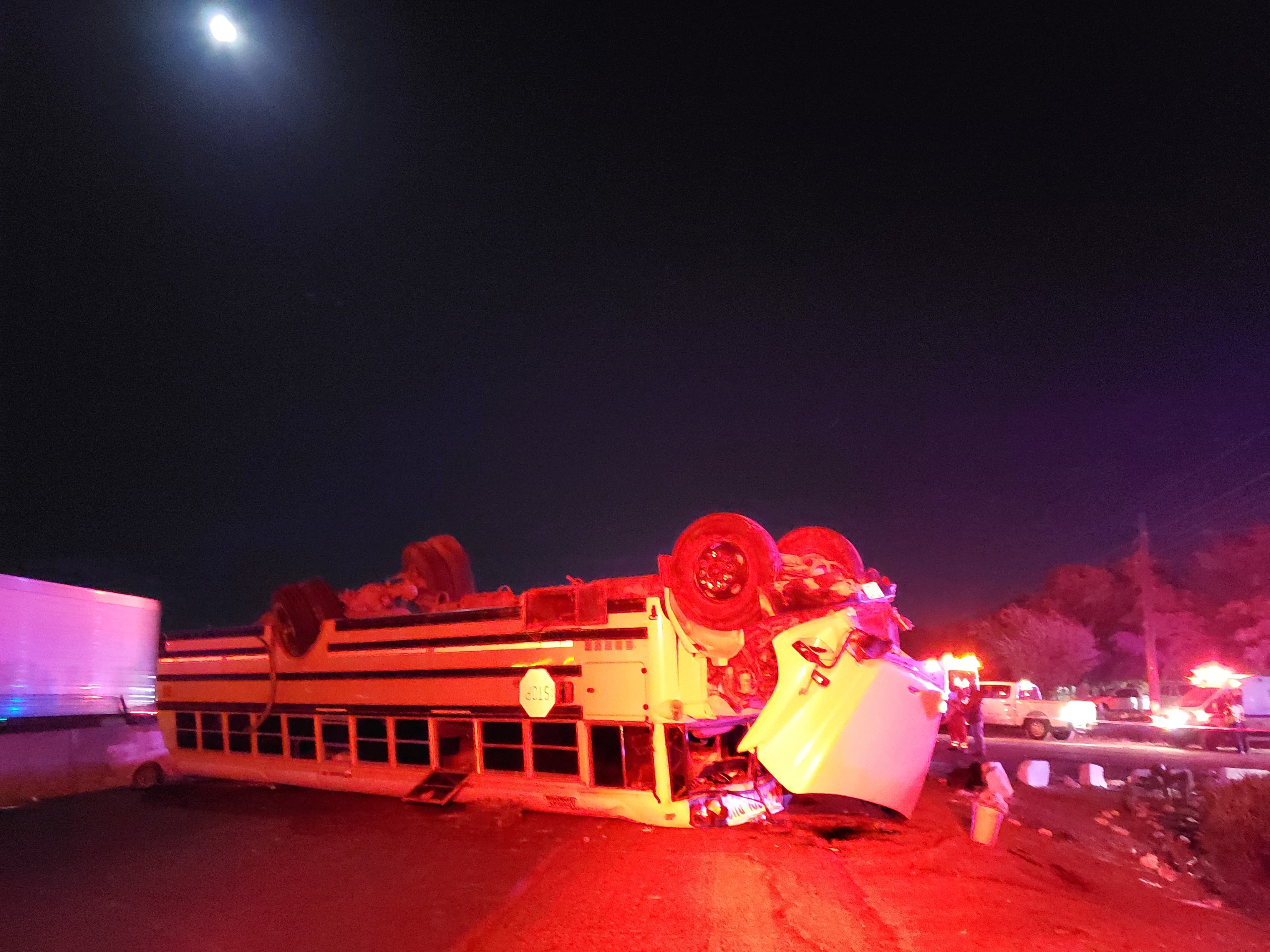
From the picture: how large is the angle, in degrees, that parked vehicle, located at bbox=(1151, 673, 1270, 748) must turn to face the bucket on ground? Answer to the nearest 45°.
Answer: approximately 45° to its left

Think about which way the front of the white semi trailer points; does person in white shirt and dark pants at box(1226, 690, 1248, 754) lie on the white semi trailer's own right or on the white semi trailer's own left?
on the white semi trailer's own right

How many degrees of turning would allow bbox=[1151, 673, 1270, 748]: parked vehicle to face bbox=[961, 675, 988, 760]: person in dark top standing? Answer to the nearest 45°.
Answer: approximately 45° to its left

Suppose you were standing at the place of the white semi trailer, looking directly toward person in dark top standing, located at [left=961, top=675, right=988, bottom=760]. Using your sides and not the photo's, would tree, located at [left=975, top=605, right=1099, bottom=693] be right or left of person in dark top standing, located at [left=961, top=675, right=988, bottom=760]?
left

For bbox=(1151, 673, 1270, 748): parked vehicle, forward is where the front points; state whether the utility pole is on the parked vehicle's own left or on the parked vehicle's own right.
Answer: on the parked vehicle's own right
